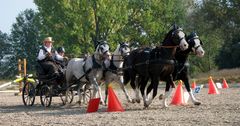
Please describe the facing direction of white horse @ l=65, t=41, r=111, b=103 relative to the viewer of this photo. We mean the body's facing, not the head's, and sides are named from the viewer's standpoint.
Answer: facing the viewer and to the right of the viewer

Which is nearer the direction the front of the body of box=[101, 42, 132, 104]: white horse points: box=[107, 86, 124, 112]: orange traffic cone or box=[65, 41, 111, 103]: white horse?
the orange traffic cone

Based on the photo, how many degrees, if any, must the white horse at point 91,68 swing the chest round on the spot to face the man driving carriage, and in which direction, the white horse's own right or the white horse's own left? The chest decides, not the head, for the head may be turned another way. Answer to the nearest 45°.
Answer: approximately 180°

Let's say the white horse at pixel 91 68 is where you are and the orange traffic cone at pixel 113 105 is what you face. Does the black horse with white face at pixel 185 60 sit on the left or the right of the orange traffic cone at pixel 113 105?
left

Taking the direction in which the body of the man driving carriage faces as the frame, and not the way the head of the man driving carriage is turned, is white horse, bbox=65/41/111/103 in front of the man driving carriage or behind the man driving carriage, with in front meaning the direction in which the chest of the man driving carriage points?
in front

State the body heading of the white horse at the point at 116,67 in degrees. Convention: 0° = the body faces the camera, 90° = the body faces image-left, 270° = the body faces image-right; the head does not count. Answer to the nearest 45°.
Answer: approximately 315°

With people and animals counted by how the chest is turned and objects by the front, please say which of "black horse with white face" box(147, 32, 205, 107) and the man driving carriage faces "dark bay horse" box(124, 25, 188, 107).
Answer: the man driving carriage

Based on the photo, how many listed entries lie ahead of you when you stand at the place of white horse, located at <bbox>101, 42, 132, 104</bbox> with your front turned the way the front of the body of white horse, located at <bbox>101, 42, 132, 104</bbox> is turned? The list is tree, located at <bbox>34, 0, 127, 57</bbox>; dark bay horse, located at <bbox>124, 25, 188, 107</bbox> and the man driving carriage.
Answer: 1

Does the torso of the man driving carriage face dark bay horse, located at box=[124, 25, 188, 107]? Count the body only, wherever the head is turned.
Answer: yes

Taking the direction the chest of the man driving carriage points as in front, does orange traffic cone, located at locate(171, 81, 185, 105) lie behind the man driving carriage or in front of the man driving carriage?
in front
